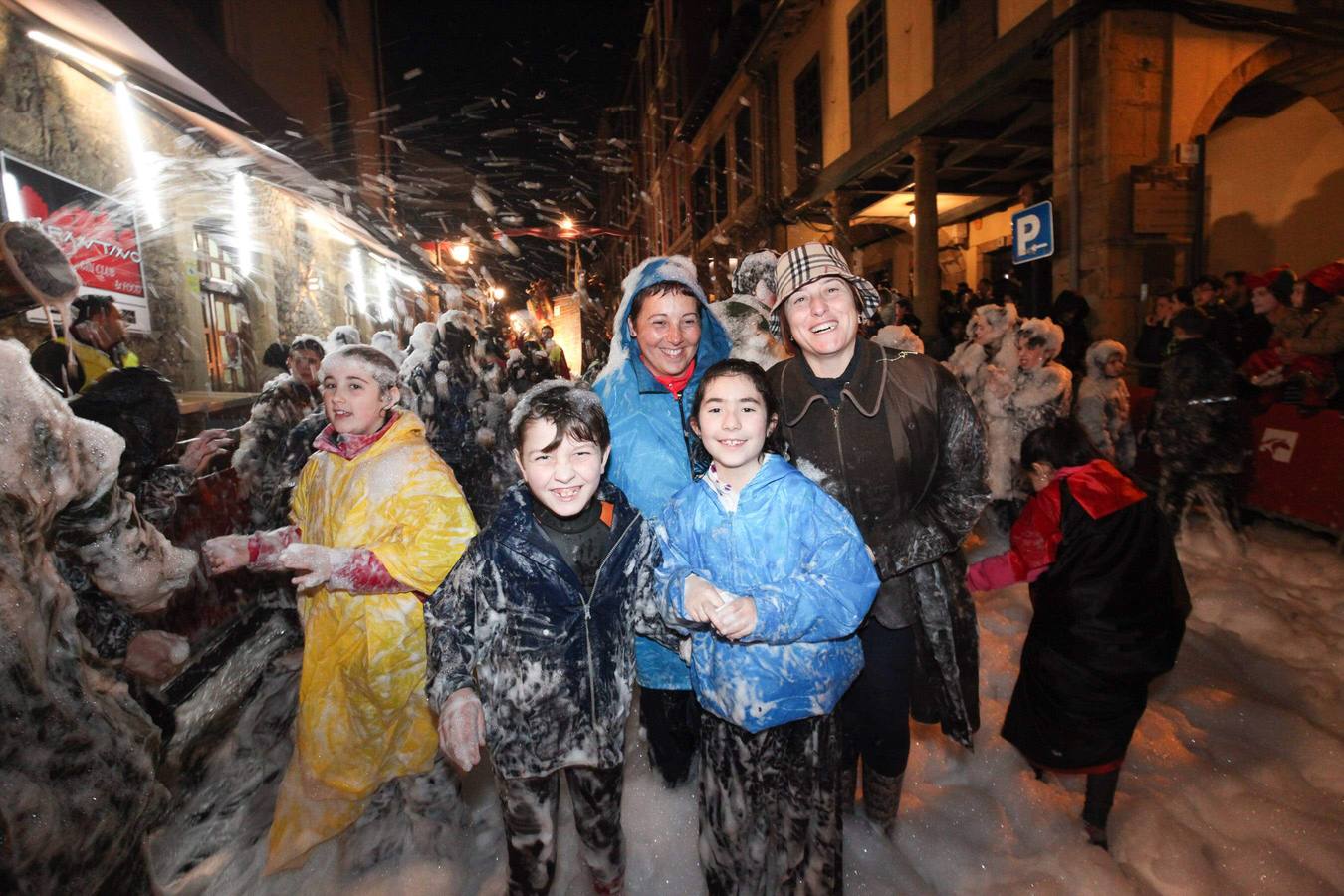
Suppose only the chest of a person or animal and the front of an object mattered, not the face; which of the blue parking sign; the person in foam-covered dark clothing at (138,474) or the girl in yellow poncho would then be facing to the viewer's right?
the person in foam-covered dark clothing

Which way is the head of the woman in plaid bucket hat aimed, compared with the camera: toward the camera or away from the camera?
toward the camera

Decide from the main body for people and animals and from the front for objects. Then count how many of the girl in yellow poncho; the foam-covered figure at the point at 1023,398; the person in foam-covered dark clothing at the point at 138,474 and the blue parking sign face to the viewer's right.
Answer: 1

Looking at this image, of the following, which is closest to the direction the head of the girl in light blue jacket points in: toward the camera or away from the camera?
toward the camera

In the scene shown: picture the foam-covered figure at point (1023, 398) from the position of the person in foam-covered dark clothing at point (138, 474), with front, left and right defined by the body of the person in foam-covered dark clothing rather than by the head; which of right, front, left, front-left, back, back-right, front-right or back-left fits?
front

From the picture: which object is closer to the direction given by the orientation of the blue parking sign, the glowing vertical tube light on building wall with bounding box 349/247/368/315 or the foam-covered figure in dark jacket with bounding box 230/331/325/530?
the foam-covered figure in dark jacket

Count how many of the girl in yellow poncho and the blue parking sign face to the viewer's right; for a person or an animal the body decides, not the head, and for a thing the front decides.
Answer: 0

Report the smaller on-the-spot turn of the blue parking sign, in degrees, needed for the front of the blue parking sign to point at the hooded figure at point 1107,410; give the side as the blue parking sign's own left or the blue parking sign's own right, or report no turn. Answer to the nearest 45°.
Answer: approximately 45° to the blue parking sign's own left

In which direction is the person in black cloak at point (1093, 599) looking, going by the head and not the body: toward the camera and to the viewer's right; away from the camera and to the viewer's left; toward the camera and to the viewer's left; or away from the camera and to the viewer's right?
away from the camera and to the viewer's left

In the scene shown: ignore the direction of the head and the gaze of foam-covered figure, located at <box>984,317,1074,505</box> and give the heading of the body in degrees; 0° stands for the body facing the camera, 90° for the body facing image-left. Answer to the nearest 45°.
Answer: approximately 45°

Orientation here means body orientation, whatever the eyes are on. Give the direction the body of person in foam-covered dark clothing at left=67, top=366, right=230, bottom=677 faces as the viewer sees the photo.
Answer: to the viewer's right

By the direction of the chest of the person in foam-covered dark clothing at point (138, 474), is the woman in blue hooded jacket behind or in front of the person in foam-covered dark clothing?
in front
